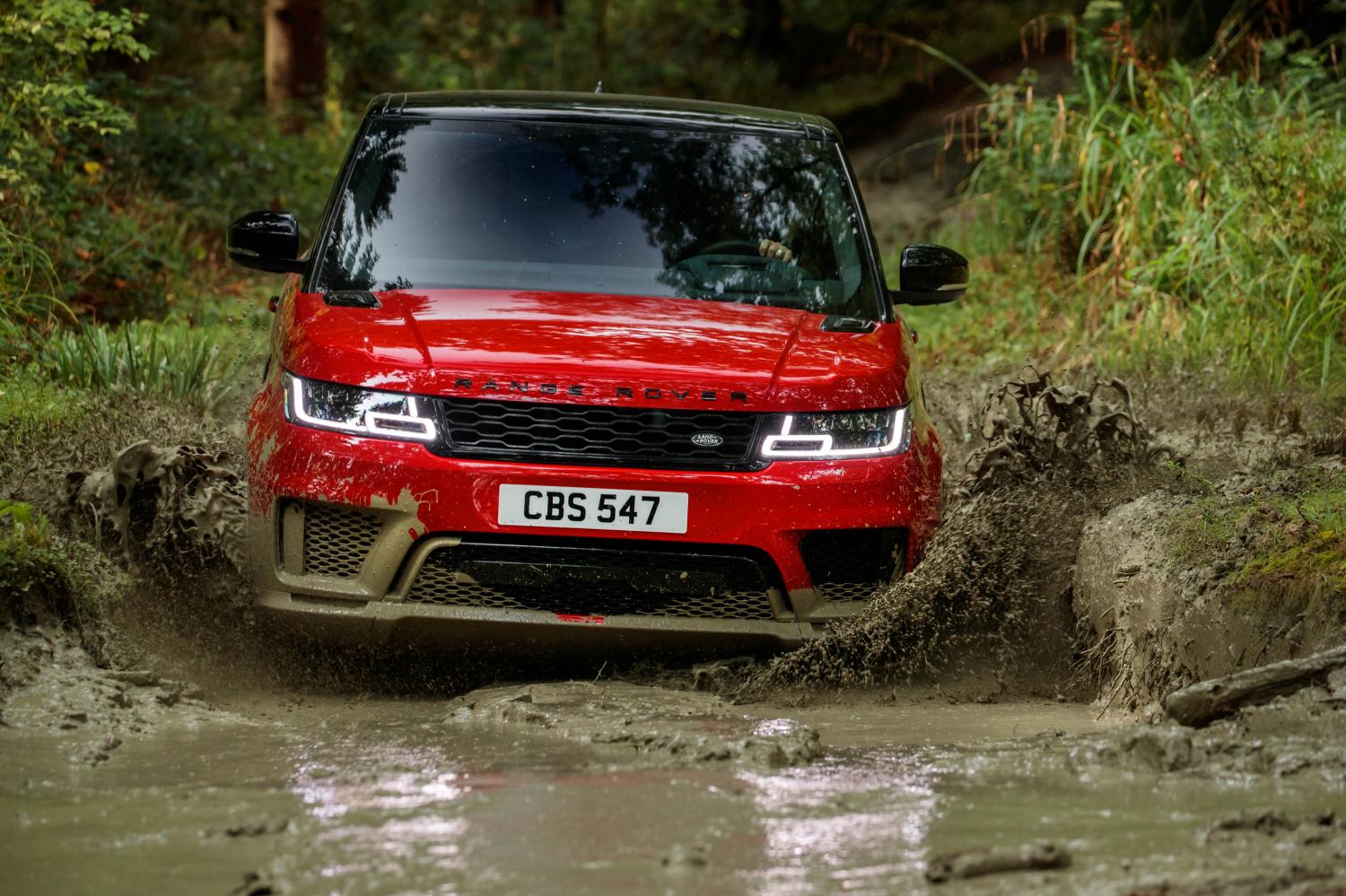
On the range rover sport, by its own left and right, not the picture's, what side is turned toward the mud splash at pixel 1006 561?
left

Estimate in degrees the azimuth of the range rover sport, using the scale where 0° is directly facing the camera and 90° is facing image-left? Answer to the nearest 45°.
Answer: approximately 0°

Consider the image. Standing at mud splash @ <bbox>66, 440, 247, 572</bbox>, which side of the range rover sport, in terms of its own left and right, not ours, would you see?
right

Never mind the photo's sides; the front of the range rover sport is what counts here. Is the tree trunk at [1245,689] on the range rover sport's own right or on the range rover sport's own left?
on the range rover sport's own left

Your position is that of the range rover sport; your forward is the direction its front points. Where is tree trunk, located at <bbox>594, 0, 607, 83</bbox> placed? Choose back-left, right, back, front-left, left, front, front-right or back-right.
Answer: back

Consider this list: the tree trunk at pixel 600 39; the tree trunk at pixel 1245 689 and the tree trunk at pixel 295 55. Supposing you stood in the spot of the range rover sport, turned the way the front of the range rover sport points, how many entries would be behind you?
2

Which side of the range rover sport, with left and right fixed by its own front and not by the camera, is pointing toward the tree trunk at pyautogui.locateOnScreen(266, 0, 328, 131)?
back
